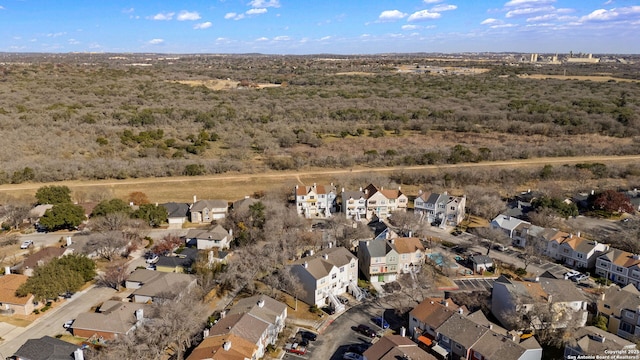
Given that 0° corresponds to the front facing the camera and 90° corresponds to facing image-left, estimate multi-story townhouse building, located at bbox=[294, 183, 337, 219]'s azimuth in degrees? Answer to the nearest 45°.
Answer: approximately 0°

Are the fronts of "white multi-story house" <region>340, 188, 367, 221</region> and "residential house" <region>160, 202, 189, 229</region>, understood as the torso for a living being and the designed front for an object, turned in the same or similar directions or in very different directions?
same or similar directions

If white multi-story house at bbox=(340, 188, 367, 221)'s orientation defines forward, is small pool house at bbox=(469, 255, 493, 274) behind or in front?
in front

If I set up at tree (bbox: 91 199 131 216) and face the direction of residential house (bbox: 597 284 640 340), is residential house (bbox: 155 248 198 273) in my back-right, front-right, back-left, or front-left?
front-right

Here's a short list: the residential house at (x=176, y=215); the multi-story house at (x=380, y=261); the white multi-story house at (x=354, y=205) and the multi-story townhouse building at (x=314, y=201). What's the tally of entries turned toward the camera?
4

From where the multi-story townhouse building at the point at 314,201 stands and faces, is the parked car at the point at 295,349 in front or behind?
in front

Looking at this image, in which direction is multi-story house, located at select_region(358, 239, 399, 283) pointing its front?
toward the camera

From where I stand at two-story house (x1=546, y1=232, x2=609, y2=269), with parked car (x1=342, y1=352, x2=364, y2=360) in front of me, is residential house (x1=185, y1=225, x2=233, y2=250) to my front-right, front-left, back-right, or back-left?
front-right

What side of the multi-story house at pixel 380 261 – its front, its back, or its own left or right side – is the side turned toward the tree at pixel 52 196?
right

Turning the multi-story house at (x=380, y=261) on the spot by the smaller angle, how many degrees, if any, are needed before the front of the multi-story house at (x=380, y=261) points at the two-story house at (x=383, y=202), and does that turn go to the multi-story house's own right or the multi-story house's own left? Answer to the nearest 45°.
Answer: approximately 180°

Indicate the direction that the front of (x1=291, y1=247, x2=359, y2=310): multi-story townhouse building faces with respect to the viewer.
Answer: facing the viewer and to the right of the viewer

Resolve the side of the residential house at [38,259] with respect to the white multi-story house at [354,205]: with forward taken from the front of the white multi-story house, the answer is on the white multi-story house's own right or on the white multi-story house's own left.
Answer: on the white multi-story house's own right

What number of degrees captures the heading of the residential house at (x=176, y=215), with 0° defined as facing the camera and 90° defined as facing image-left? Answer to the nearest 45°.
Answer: approximately 0°

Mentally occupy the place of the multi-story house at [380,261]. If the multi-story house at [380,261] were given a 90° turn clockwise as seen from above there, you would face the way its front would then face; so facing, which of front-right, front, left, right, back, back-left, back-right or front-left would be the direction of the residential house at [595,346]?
back-left

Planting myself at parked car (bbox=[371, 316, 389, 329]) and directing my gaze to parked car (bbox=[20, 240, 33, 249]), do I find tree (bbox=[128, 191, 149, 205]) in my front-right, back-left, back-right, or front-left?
front-right

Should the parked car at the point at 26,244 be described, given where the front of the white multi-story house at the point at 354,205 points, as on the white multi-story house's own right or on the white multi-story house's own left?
on the white multi-story house's own right

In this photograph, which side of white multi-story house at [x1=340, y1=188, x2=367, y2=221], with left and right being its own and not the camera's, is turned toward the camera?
front
